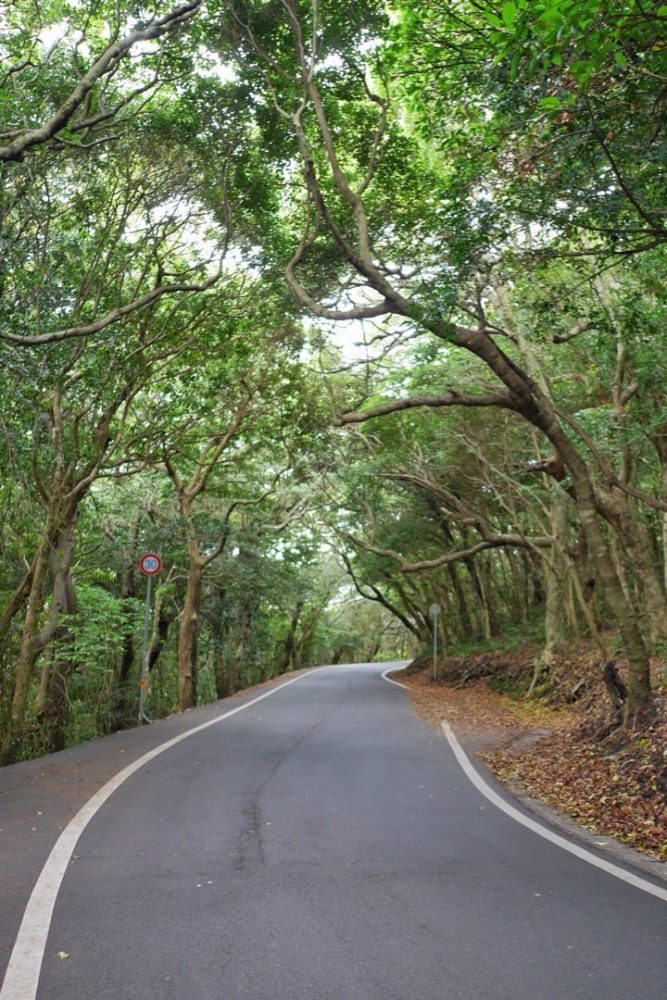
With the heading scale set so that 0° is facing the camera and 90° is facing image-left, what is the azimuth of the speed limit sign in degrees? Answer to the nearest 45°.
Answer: approximately 0°
